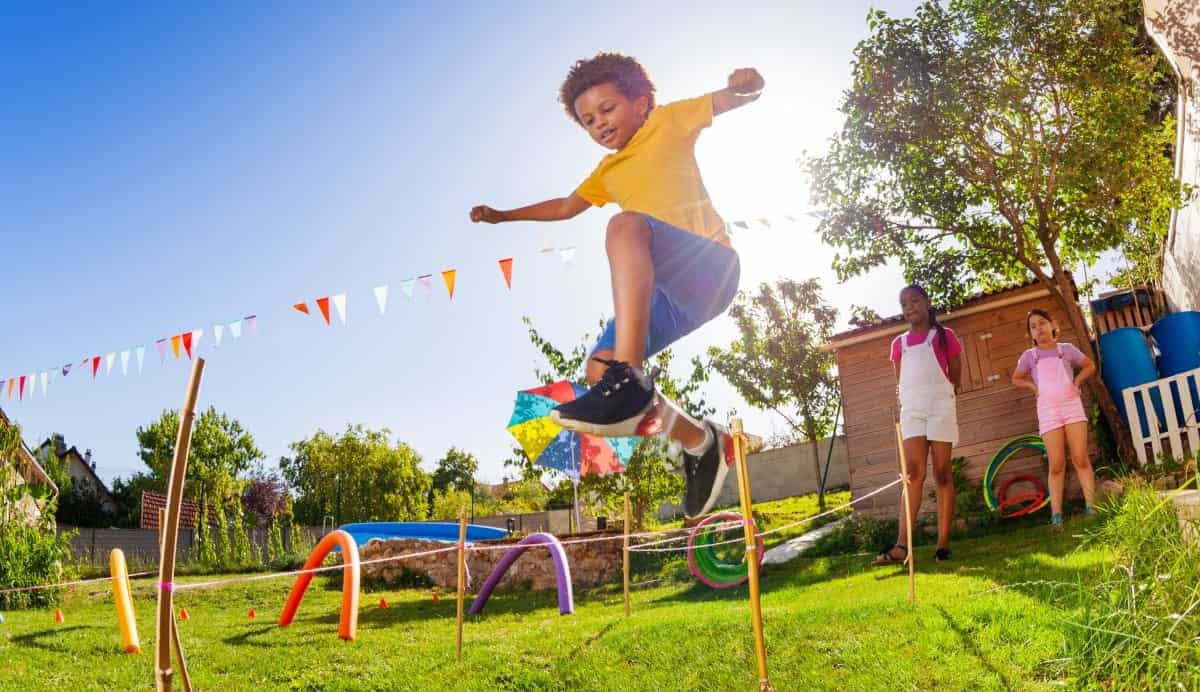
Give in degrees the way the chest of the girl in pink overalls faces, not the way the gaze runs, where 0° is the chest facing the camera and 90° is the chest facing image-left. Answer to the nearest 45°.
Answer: approximately 0°

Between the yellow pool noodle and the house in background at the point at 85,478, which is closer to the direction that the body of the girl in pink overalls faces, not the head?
the yellow pool noodle

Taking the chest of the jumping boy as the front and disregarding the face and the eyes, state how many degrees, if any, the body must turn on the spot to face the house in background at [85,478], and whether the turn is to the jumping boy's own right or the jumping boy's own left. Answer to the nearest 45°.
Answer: approximately 90° to the jumping boy's own right

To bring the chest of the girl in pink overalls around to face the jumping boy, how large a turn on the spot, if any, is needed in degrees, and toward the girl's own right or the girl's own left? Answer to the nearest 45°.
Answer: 0° — they already face them

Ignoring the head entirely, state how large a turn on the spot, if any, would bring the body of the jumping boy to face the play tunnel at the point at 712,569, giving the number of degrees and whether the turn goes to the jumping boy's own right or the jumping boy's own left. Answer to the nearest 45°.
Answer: approximately 135° to the jumping boy's own right

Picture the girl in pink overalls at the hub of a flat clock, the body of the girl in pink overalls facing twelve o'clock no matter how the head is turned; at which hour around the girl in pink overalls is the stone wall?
The stone wall is roughly at 4 o'clock from the girl in pink overalls.

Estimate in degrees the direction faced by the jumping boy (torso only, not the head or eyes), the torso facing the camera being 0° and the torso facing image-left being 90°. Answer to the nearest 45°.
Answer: approximately 45°
